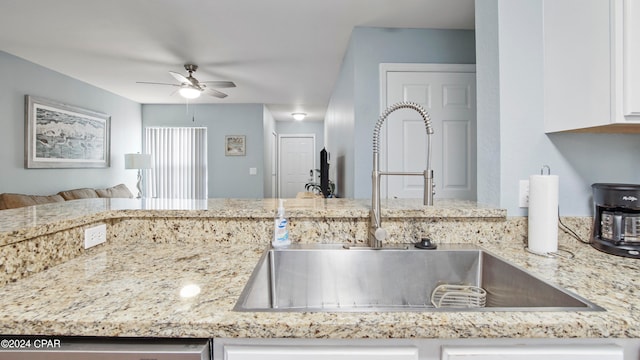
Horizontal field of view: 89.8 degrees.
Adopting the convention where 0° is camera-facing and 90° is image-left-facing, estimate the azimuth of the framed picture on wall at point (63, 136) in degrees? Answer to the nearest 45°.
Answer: approximately 315°

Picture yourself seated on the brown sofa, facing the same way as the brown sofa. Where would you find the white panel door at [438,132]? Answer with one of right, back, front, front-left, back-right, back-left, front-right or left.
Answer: front

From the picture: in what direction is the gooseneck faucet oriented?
to the viewer's right

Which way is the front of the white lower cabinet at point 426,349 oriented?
toward the camera

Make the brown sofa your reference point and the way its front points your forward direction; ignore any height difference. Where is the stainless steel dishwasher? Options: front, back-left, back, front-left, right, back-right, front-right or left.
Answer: front-right

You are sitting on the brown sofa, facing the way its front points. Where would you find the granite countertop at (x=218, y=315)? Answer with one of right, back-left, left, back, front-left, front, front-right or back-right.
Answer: front-right

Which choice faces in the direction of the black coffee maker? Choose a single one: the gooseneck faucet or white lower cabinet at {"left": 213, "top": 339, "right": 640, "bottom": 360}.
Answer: the gooseneck faucet

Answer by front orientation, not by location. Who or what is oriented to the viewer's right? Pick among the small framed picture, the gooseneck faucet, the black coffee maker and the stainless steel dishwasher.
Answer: the gooseneck faucet

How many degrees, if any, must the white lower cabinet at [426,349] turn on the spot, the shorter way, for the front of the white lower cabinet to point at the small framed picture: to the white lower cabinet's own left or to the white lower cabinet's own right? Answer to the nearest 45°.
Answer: approximately 135° to the white lower cabinet's own right

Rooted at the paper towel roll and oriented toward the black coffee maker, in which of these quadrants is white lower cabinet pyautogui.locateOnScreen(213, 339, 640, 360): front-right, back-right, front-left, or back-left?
back-right

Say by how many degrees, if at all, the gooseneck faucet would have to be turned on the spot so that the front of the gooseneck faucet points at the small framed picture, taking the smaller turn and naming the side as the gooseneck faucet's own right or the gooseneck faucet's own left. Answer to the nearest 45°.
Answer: approximately 135° to the gooseneck faucet's own left

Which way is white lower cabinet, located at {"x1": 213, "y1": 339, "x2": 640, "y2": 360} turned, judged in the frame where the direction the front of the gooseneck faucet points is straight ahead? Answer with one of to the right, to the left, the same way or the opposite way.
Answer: to the right

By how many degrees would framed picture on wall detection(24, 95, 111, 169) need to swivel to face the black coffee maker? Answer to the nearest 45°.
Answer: approximately 45° to its right

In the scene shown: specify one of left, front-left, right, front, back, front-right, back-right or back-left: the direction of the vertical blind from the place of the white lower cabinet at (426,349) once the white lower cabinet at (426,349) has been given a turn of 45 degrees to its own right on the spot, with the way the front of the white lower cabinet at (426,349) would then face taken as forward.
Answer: right

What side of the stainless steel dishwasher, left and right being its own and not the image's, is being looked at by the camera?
front
